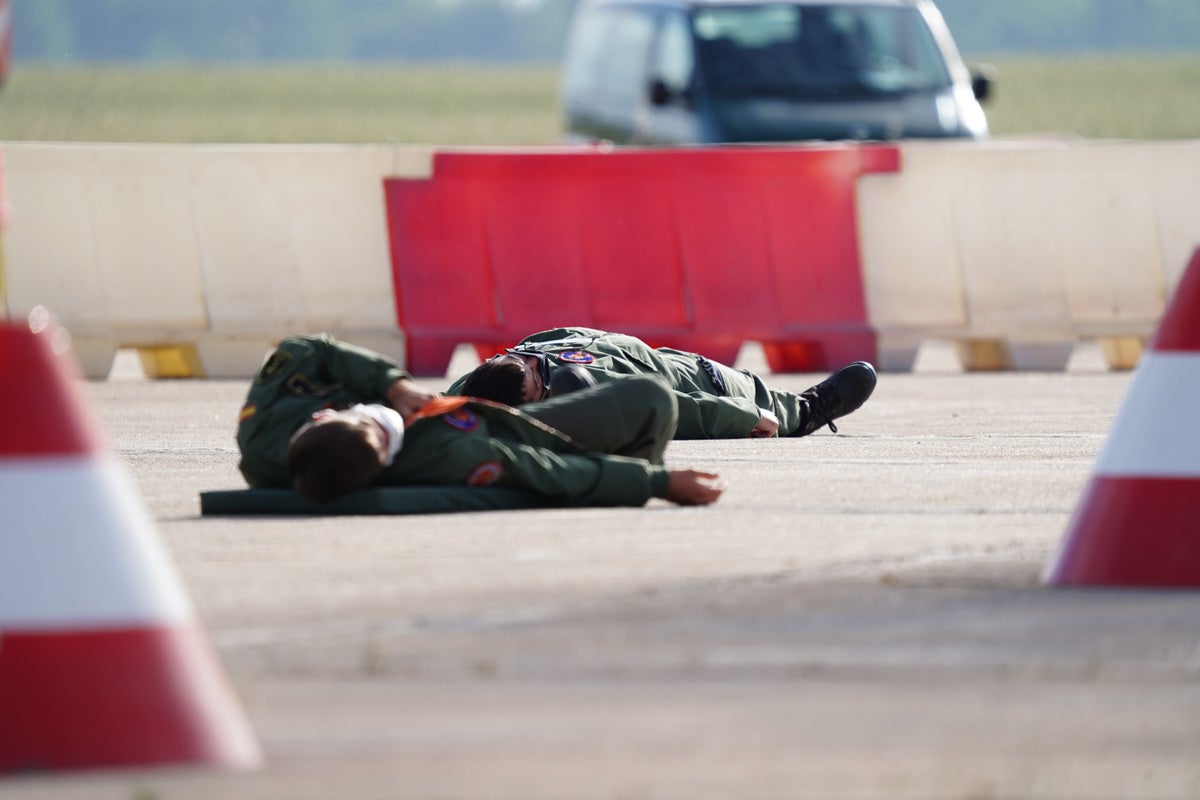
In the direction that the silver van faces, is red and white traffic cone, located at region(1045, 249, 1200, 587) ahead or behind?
ahead

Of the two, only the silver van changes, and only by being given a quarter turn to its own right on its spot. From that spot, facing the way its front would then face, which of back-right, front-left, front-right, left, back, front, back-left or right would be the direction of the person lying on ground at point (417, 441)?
front-left

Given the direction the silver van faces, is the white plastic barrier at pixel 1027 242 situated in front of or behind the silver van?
in front

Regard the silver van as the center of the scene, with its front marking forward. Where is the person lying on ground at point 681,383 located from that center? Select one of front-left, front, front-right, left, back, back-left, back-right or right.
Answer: front-right

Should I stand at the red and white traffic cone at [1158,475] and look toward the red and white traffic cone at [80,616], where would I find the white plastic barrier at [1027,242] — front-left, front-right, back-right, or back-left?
back-right

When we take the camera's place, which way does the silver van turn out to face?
facing the viewer and to the right of the viewer

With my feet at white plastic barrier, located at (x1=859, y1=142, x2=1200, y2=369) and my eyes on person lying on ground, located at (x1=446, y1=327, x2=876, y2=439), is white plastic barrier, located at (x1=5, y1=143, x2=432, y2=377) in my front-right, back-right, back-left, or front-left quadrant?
front-right

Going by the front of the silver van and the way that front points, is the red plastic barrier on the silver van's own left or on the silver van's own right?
on the silver van's own right

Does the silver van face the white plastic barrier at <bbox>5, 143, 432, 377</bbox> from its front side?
no

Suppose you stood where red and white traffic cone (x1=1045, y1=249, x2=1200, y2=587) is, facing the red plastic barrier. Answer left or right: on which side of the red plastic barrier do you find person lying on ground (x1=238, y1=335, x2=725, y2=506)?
left
